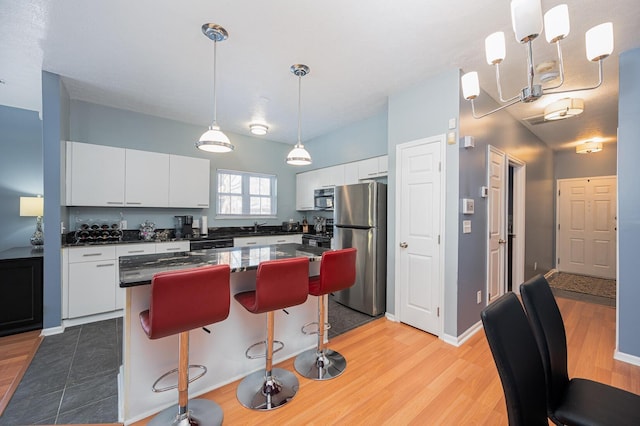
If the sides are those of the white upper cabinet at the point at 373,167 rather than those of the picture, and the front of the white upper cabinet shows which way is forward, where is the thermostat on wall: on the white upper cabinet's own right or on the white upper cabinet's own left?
on the white upper cabinet's own left

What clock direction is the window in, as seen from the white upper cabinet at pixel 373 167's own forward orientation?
The window is roughly at 2 o'clock from the white upper cabinet.

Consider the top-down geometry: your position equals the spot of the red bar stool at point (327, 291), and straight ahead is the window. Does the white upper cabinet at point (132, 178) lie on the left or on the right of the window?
left

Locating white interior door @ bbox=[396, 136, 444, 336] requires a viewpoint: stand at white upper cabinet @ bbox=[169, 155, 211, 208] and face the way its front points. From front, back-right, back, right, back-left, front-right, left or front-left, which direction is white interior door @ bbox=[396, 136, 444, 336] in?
front-left

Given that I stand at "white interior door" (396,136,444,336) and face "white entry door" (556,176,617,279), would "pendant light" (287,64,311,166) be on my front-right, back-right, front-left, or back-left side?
back-left

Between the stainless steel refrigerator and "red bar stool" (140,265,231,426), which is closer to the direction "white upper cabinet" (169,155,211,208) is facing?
the red bar stool

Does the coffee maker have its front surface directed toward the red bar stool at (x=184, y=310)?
yes

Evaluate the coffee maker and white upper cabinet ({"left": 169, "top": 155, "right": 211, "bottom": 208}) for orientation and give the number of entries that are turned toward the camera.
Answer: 2

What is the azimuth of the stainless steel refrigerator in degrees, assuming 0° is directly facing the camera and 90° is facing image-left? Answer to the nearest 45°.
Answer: approximately 45°

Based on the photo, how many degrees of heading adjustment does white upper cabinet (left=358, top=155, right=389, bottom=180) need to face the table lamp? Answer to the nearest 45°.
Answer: approximately 45° to its right
